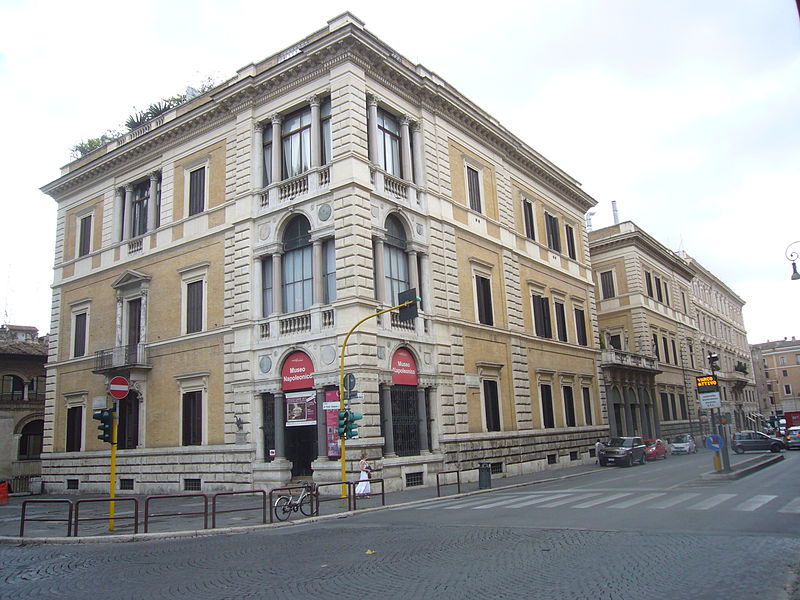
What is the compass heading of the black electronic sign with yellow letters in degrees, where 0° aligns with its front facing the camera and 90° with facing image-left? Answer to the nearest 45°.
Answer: approximately 0°

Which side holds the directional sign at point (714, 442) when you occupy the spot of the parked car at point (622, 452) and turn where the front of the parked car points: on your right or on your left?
on your left

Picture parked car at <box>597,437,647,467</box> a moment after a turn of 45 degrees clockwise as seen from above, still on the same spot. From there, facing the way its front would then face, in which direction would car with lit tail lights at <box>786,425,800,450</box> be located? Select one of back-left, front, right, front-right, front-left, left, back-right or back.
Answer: back-right

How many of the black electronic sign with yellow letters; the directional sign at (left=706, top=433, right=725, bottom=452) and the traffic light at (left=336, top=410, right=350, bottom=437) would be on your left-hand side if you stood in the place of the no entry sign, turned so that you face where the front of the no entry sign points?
3

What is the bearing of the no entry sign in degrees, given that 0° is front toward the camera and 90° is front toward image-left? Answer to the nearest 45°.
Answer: approximately 0°

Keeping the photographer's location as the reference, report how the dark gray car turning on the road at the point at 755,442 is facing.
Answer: facing to the right of the viewer

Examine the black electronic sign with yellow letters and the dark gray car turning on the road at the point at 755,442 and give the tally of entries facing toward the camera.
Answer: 1

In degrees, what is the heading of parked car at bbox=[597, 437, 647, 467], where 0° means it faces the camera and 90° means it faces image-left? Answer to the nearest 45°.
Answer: approximately 45°
